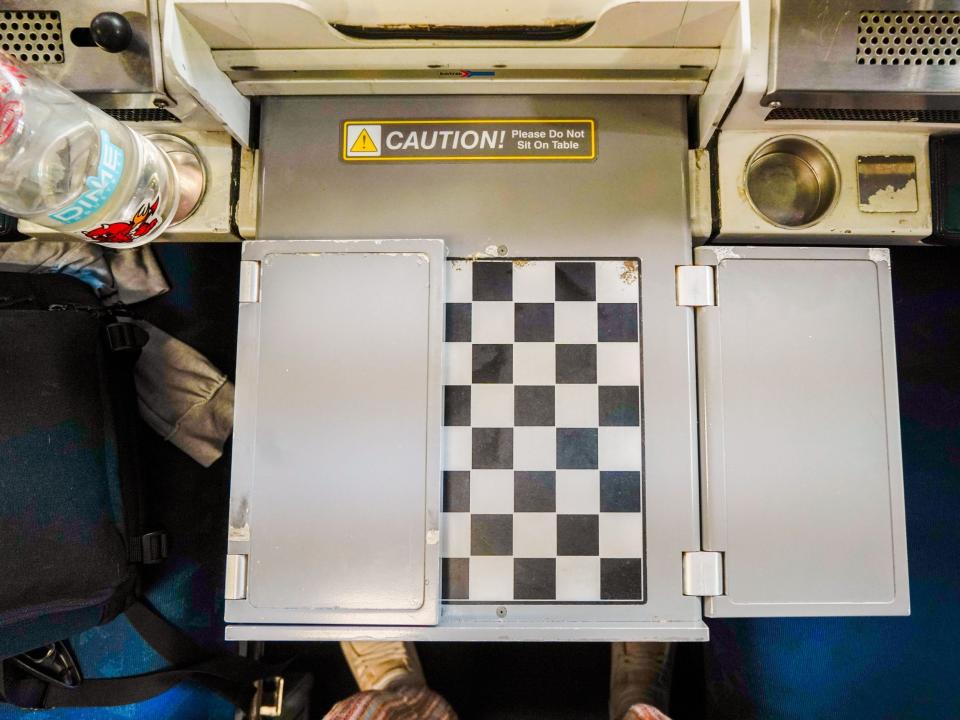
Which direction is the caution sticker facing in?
toward the camera
